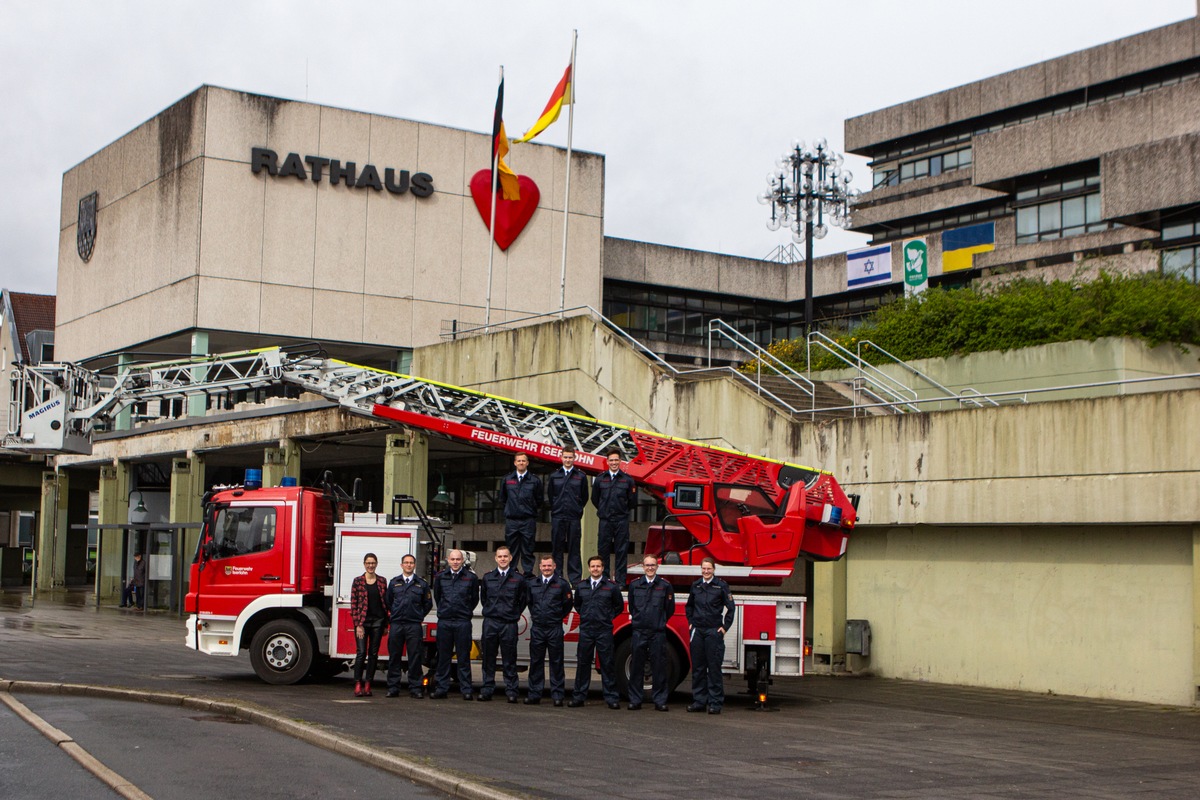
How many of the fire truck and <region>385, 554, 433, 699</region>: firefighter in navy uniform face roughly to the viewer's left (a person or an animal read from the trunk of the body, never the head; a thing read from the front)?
1

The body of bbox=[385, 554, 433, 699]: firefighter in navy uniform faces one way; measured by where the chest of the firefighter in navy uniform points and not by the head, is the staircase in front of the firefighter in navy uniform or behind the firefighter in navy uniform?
behind

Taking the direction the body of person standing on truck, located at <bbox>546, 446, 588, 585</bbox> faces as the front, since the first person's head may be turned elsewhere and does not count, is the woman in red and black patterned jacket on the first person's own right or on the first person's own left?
on the first person's own right

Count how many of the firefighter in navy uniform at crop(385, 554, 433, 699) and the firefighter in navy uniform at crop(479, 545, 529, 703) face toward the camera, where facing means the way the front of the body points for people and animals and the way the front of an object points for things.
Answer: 2

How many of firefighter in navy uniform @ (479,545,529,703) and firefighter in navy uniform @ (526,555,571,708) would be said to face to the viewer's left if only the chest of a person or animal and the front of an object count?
0

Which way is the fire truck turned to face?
to the viewer's left

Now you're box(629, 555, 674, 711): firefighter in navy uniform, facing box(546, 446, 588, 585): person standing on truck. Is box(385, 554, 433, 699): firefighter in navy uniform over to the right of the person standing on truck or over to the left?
left
